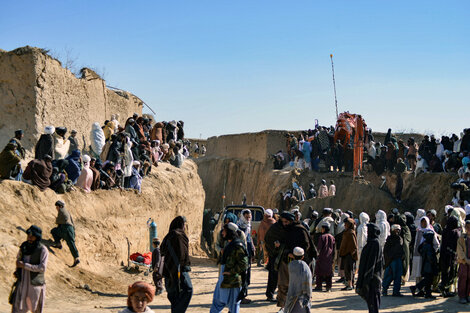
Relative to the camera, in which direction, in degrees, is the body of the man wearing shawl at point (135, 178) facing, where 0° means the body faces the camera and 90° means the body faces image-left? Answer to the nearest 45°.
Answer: approximately 315°

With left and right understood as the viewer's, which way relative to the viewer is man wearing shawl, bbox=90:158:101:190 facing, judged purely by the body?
facing the viewer and to the right of the viewer

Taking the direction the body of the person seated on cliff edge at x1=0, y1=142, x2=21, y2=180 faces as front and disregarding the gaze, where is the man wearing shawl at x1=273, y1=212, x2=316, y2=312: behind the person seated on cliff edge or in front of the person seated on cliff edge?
in front

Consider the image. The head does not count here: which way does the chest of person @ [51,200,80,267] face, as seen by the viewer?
to the viewer's left

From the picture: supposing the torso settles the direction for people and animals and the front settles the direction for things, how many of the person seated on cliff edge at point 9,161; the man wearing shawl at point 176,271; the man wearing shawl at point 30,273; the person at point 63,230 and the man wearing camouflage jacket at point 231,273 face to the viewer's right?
2

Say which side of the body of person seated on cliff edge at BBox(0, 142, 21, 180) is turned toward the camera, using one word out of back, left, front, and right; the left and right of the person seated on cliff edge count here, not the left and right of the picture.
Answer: right

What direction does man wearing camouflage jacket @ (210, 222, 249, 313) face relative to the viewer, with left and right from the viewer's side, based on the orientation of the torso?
facing to the left of the viewer

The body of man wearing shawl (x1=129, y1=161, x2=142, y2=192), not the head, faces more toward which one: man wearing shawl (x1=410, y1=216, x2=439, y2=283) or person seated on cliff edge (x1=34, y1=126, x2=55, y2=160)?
the man wearing shawl
